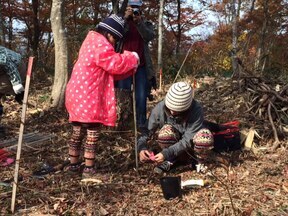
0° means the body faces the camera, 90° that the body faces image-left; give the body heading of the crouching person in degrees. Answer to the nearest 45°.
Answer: approximately 45°

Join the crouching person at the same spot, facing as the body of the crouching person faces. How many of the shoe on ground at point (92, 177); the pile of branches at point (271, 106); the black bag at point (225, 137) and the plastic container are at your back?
2

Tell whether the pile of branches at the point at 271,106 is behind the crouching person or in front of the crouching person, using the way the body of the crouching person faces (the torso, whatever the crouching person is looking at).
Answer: behind

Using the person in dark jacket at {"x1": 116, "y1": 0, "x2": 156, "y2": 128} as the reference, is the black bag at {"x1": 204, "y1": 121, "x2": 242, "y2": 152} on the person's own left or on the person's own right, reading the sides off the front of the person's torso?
on the person's own left

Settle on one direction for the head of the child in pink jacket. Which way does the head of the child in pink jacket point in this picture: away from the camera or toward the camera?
away from the camera

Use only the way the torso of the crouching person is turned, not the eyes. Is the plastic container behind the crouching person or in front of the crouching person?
in front

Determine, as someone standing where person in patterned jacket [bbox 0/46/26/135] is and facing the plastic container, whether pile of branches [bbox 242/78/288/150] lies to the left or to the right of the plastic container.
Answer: left
